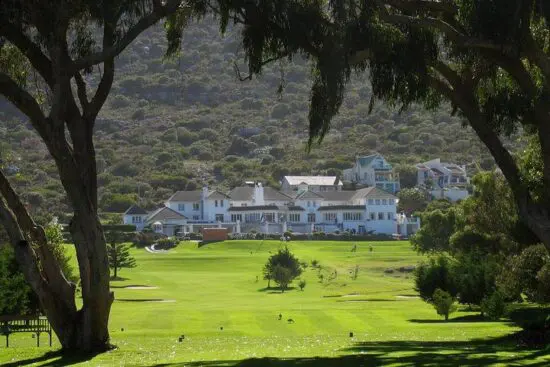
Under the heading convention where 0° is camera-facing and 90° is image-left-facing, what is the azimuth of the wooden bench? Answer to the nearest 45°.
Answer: approximately 225°

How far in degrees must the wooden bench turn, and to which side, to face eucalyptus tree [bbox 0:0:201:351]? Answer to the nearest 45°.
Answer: approximately 135° to its right

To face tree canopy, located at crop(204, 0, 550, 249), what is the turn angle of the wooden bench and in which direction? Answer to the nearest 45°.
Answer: approximately 90° to its right
